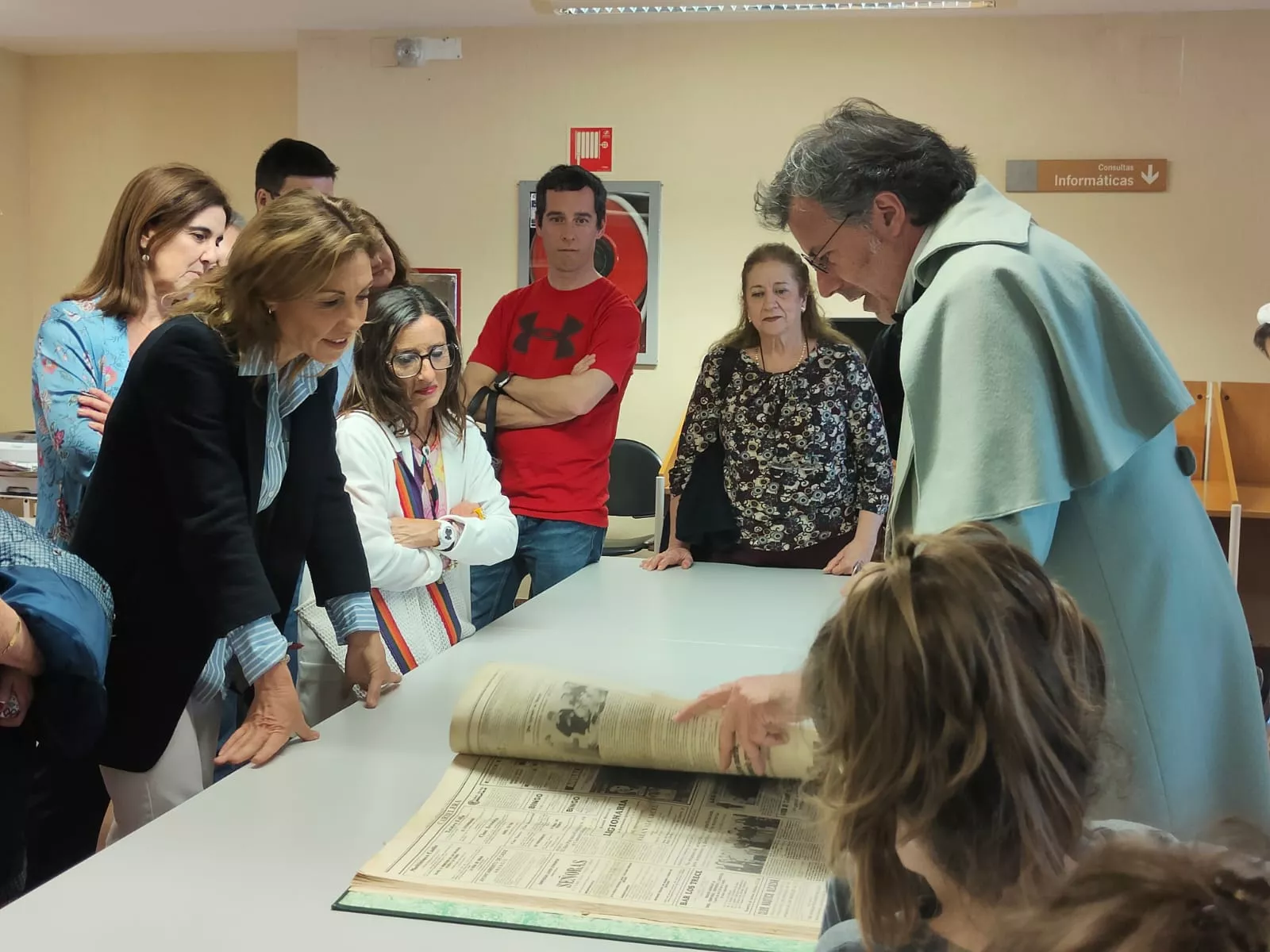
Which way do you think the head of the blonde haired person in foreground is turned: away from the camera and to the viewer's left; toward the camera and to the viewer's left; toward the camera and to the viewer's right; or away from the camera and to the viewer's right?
away from the camera and to the viewer's left

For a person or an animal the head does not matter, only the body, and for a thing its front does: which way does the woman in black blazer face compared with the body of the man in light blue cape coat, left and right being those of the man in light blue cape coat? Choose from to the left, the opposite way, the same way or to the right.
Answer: the opposite way

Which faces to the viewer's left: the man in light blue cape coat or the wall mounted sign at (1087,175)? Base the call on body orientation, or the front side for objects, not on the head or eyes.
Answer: the man in light blue cape coat

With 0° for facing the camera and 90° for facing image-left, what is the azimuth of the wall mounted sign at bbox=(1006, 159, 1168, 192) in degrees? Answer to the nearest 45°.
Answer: approximately 0°

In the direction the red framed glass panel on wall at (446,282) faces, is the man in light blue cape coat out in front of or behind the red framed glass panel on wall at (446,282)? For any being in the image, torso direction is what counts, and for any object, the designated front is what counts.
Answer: in front

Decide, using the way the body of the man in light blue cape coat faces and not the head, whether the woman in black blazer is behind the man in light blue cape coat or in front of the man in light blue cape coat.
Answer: in front

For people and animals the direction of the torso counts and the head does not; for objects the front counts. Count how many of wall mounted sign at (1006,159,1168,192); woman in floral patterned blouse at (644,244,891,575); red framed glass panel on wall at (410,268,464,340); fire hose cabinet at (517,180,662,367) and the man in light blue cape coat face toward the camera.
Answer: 4
